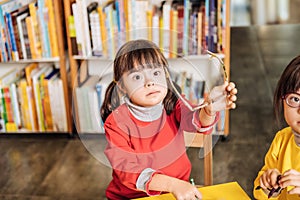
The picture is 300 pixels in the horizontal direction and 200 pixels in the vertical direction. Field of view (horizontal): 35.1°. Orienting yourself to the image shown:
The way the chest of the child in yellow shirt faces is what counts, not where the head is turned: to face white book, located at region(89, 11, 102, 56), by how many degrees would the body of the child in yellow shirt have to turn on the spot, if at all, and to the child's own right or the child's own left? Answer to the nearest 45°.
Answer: approximately 135° to the child's own right

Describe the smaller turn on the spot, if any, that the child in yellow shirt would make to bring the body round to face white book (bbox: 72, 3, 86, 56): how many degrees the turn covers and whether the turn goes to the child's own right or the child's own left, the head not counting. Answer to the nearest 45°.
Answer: approximately 135° to the child's own right

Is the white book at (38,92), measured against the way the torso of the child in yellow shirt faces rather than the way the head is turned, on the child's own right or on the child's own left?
on the child's own right

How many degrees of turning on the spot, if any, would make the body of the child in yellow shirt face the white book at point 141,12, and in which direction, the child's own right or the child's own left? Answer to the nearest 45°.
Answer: approximately 135° to the child's own right

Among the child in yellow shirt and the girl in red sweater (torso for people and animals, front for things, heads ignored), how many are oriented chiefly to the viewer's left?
0

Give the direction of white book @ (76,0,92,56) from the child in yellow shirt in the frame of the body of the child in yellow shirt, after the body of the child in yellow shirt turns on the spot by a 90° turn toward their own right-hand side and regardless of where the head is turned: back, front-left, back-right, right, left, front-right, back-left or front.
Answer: front-right

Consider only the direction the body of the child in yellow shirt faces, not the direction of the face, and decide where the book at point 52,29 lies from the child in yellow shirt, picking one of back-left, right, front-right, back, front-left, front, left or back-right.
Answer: back-right

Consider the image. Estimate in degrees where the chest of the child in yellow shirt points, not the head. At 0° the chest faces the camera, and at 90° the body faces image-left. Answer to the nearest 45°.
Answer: approximately 0°

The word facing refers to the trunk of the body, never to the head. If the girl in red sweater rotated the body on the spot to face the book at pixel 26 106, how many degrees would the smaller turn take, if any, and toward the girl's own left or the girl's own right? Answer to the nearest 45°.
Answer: approximately 180°

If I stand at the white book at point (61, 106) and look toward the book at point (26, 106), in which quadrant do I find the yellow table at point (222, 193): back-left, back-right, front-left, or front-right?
back-left

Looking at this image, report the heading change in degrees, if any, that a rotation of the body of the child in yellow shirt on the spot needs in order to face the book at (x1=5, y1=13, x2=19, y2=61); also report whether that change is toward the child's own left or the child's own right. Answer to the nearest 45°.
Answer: approximately 135° to the child's own right

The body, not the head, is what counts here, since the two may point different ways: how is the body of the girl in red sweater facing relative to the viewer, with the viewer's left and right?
facing the viewer and to the right of the viewer
